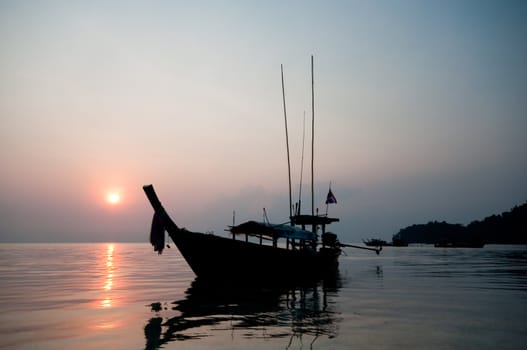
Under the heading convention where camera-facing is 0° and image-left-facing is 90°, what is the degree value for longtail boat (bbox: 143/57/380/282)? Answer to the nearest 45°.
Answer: approximately 90°
